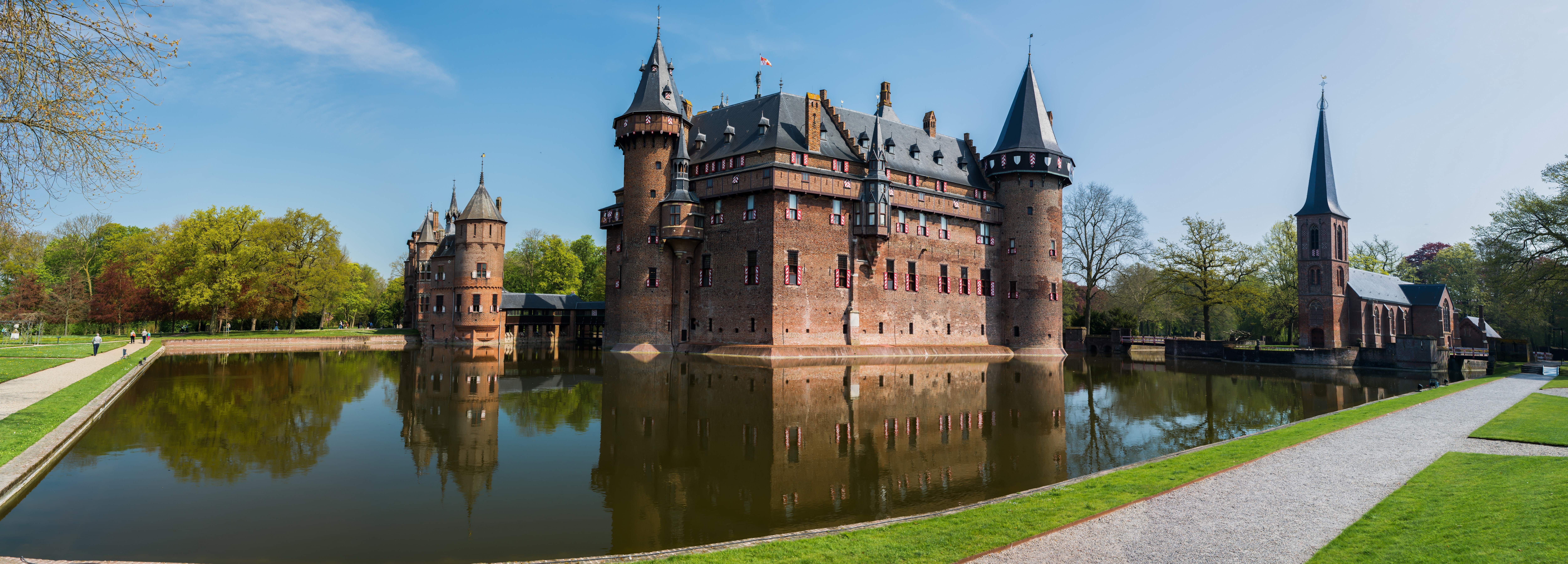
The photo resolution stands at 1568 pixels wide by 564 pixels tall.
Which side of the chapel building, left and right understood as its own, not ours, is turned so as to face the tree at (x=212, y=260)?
front

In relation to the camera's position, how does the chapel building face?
facing the viewer and to the left of the viewer

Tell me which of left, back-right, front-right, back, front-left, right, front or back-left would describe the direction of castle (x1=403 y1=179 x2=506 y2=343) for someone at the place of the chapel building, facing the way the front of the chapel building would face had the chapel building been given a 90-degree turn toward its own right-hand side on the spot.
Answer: left

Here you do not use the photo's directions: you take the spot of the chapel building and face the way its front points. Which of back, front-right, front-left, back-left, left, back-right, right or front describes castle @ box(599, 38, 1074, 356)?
front

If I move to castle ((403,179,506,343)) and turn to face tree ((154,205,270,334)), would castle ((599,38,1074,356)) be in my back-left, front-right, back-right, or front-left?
back-left
